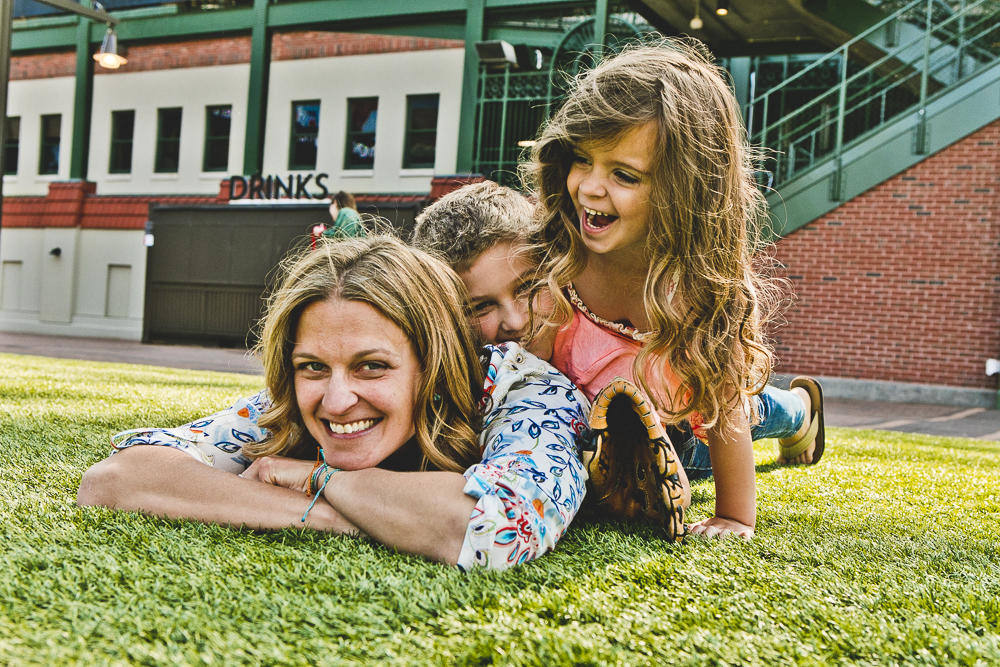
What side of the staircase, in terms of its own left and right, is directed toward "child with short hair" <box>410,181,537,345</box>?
left

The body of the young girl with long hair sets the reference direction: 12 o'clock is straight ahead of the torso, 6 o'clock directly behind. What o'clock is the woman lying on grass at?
The woman lying on grass is roughly at 12 o'clock from the young girl with long hair.

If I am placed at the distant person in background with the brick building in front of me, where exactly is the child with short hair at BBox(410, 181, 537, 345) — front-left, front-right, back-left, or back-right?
back-right

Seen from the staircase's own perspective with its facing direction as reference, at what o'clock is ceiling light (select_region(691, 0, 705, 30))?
The ceiling light is roughly at 12 o'clock from the staircase.

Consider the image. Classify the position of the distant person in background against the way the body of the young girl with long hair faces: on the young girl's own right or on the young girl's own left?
on the young girl's own right

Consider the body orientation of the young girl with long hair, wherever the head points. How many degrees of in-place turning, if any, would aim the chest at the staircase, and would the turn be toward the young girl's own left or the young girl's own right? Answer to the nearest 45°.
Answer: approximately 135° to the young girl's own right

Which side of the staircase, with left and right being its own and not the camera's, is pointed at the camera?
left

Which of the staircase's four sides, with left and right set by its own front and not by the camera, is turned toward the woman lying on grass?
left
